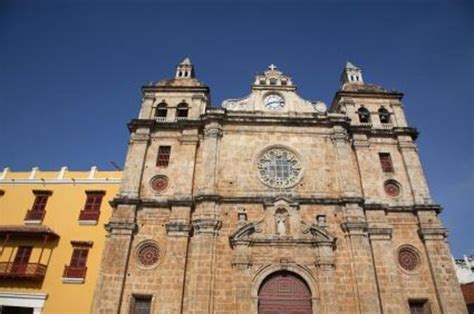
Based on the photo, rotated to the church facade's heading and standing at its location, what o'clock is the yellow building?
The yellow building is roughly at 3 o'clock from the church facade.

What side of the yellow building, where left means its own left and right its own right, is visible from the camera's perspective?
front

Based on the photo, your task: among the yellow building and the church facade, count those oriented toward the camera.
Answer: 2

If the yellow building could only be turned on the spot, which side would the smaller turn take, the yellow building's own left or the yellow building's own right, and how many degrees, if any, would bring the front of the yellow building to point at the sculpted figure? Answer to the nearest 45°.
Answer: approximately 45° to the yellow building's own left

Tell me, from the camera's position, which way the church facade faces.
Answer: facing the viewer
